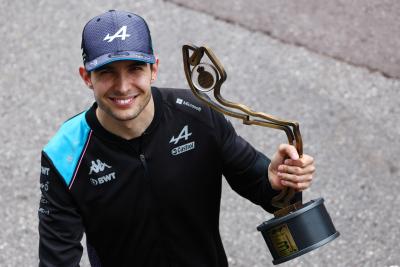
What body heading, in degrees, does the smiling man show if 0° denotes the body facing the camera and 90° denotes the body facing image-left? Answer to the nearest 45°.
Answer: approximately 0°

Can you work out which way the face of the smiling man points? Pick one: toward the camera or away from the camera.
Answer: toward the camera
